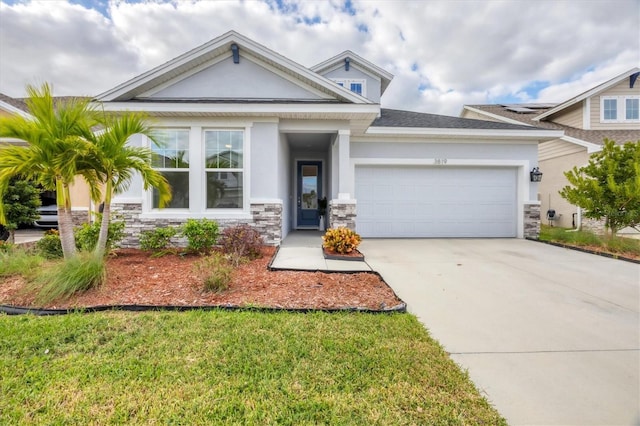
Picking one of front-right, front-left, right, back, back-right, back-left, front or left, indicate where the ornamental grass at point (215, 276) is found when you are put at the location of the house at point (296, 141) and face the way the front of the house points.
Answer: front

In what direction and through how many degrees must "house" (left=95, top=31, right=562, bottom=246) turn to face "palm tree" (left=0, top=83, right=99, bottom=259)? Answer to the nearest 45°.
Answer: approximately 45° to its right

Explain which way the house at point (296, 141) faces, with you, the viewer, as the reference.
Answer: facing the viewer

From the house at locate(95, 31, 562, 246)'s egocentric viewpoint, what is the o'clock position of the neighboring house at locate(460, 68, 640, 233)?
The neighboring house is roughly at 8 o'clock from the house.

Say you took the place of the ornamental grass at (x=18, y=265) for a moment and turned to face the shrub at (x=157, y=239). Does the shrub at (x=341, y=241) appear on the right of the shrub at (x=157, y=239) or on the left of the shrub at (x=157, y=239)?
right

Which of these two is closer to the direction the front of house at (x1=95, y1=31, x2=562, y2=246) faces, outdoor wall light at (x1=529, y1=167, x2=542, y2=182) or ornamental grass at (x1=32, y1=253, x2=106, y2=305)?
the ornamental grass

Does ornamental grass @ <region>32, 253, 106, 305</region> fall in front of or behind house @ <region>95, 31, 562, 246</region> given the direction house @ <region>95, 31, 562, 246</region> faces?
in front

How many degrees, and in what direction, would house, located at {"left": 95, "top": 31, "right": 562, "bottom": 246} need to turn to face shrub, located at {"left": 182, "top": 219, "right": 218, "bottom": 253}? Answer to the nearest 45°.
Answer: approximately 45° to its right
